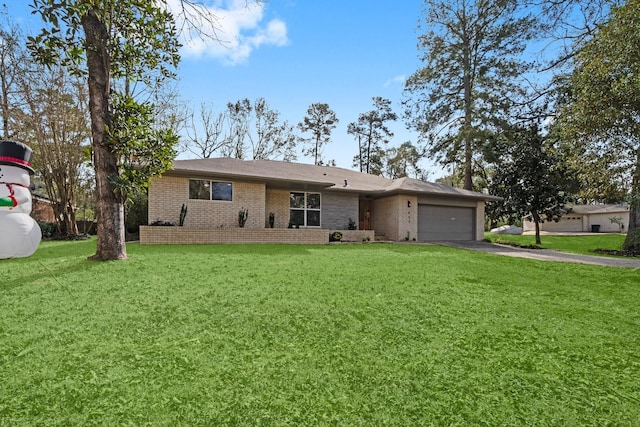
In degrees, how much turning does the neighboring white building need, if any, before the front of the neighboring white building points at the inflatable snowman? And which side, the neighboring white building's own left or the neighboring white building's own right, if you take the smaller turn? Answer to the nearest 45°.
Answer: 0° — it already faces it

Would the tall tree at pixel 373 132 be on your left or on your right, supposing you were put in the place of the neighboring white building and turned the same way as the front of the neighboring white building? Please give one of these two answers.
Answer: on your right

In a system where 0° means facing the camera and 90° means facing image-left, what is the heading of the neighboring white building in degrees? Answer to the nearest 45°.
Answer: approximately 0°

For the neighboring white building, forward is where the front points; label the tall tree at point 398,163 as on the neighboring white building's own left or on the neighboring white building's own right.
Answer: on the neighboring white building's own right

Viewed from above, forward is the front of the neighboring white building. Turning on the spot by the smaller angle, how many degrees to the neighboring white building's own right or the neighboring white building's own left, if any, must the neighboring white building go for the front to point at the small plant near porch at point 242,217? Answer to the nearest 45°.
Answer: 0° — it already faces it
